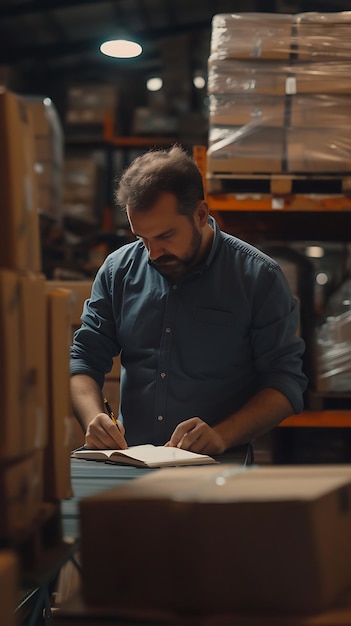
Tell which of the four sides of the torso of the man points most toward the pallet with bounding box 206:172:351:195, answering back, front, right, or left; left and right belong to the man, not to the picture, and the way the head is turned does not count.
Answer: back

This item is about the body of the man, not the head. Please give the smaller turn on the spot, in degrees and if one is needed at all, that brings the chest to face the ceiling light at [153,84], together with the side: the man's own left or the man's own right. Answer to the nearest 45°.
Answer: approximately 135° to the man's own right

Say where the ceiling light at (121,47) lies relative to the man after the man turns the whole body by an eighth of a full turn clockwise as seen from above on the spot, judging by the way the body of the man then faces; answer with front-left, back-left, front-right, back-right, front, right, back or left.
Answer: right

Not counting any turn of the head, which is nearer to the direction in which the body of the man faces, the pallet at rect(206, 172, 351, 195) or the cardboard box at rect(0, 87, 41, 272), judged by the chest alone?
the cardboard box

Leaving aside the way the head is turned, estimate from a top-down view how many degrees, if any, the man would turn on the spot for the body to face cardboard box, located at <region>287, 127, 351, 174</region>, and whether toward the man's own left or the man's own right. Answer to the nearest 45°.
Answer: approximately 180°

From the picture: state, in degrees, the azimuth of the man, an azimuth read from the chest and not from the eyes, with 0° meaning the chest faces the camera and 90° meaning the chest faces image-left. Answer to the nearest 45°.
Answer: approximately 45°
